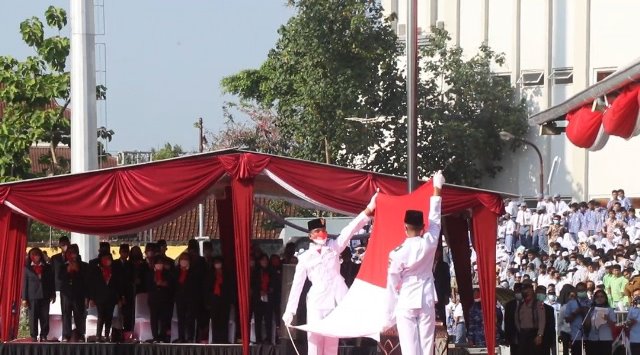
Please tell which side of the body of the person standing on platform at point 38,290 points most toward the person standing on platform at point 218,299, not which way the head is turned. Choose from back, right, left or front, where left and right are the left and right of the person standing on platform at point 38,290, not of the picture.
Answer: left

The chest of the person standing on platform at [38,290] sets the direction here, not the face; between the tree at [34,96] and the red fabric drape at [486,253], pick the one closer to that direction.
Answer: the red fabric drape
